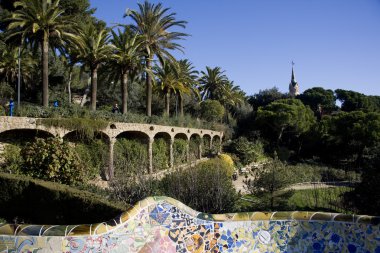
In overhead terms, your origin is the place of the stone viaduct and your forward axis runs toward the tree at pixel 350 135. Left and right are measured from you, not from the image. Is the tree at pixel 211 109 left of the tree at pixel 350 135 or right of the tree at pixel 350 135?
left

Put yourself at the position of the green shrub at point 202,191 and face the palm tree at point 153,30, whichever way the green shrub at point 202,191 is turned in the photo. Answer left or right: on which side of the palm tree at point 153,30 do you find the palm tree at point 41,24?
left

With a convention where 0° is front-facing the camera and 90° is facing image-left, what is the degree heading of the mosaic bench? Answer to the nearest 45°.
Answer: approximately 0°

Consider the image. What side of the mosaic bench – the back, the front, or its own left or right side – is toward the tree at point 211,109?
back

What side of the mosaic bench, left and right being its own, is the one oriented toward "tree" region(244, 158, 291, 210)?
back

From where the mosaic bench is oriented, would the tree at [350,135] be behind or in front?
behind

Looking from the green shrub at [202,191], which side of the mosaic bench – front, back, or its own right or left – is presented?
back

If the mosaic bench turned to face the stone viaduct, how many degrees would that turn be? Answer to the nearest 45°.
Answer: approximately 180°

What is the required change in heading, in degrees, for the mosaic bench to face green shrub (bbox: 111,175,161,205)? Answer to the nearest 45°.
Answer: approximately 180°

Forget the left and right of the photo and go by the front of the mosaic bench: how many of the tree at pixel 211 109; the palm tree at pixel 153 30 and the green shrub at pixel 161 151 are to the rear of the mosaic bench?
3

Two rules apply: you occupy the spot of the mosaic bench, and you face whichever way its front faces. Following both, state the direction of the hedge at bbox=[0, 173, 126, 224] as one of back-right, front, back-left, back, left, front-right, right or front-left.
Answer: back-right
